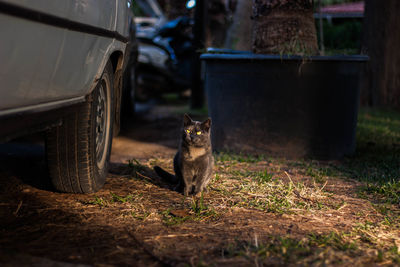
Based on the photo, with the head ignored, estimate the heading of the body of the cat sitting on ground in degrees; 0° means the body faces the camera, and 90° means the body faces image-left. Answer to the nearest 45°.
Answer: approximately 0°

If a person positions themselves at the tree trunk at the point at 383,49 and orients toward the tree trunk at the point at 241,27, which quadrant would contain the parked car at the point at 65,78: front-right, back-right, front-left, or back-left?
front-left

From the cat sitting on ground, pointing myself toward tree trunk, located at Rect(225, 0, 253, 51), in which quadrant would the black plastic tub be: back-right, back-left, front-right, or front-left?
front-right

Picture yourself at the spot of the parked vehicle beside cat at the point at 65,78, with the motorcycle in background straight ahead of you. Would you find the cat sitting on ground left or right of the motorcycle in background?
right

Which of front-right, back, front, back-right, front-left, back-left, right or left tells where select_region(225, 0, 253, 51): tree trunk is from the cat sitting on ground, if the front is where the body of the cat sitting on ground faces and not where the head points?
back

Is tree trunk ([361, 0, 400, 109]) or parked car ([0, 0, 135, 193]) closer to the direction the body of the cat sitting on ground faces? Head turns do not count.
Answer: the parked car

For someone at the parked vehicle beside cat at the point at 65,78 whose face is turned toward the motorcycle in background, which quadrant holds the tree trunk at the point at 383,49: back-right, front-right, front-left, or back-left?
front-right

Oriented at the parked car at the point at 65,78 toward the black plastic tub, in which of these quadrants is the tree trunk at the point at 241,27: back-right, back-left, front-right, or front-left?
front-left

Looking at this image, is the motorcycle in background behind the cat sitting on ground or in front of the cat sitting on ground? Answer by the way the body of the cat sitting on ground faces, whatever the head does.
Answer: behind

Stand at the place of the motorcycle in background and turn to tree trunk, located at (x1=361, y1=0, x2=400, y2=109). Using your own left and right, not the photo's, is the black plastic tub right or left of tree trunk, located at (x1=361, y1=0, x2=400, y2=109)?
right

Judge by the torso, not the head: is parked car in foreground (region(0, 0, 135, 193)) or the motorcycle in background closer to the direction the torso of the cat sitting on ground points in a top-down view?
the parked car in foreground

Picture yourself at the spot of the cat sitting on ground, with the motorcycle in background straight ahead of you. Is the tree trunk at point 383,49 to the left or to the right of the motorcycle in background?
right

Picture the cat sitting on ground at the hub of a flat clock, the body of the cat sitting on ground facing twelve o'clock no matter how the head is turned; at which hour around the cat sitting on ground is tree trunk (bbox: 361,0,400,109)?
The tree trunk is roughly at 7 o'clock from the cat sitting on ground.
